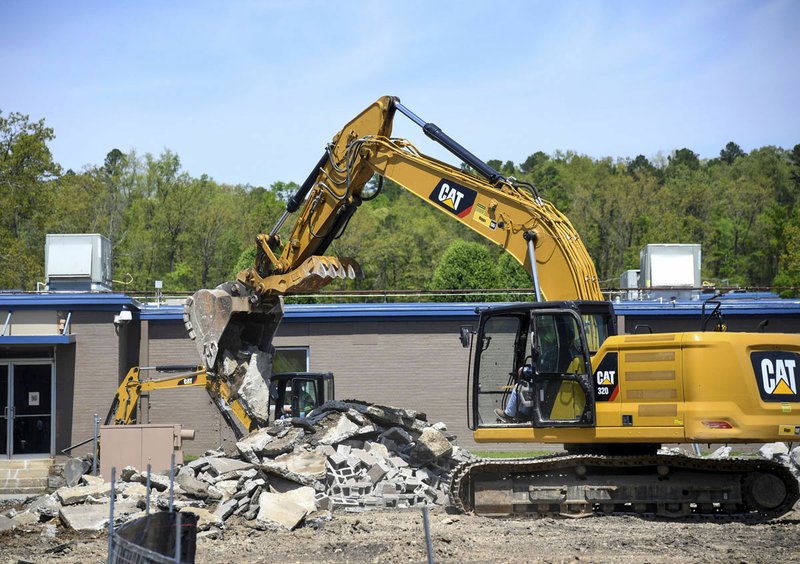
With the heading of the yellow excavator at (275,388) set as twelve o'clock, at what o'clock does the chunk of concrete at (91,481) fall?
The chunk of concrete is roughly at 10 o'clock from the yellow excavator.

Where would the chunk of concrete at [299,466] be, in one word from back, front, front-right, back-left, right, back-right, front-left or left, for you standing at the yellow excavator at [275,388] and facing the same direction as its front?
left

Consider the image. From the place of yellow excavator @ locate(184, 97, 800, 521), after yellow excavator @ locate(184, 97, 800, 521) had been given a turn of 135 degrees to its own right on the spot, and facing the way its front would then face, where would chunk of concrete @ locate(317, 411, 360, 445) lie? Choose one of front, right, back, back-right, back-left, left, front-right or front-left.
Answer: left

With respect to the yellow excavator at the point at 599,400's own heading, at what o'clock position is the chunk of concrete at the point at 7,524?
The chunk of concrete is roughly at 12 o'clock from the yellow excavator.

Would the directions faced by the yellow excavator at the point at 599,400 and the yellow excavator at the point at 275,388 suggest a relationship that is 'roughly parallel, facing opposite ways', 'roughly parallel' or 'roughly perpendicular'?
roughly parallel

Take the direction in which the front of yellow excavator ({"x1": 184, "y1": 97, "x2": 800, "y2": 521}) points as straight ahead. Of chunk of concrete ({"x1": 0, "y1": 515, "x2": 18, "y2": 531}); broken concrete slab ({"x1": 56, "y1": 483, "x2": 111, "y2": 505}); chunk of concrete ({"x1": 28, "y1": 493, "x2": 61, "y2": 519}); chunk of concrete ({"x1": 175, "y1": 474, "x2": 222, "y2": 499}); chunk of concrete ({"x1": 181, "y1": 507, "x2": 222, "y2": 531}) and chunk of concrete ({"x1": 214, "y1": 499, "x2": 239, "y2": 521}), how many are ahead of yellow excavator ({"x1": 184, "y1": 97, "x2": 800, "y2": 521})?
6

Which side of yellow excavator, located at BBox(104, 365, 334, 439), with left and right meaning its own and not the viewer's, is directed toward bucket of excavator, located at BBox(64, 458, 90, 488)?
front

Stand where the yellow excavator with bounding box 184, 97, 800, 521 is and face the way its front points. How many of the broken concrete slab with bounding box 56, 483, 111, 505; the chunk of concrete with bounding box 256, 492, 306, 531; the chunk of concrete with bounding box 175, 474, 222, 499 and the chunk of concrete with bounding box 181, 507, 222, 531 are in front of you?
4

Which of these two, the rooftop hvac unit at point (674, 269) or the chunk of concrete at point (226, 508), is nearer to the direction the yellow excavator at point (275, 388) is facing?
the chunk of concrete

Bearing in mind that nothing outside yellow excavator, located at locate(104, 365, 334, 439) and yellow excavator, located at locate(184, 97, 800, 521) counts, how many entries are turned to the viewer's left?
2

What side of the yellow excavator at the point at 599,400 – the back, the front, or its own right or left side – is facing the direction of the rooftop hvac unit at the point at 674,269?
right

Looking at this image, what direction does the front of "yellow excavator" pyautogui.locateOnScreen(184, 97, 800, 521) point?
to the viewer's left

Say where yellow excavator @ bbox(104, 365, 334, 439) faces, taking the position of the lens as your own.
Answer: facing to the left of the viewer

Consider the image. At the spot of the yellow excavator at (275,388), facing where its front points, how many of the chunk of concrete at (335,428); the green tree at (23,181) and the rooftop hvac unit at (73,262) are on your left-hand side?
1
